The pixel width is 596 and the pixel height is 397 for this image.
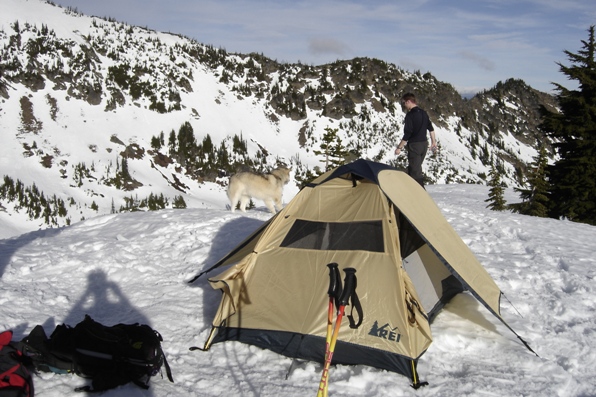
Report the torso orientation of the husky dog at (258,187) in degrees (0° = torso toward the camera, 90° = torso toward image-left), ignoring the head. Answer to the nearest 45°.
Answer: approximately 270°

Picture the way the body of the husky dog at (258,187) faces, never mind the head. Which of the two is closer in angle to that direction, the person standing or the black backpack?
the person standing

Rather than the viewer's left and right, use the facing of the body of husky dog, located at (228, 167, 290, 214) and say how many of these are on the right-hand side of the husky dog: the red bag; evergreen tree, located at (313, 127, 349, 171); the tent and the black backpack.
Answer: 3

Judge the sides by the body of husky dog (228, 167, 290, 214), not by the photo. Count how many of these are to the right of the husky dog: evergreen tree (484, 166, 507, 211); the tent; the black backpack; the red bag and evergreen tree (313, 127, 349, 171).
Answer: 3

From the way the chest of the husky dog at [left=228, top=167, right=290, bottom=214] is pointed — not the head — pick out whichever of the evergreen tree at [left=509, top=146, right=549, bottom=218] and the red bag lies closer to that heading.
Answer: the evergreen tree

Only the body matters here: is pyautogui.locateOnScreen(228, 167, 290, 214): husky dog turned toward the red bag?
no

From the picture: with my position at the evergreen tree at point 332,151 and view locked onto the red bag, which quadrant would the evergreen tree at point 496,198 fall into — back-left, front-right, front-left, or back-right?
front-left

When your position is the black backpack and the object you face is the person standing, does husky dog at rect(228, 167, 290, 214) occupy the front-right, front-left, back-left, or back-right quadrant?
front-left

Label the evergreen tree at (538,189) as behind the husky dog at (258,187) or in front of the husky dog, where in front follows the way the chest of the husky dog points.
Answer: in front

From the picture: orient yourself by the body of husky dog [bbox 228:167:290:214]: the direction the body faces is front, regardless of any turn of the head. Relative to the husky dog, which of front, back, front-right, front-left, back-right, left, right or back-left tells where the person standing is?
front-left

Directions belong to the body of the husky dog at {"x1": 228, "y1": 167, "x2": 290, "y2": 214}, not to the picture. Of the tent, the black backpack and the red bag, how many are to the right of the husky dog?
3

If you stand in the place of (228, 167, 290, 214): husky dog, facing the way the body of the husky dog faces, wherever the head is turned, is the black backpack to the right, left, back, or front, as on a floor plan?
right

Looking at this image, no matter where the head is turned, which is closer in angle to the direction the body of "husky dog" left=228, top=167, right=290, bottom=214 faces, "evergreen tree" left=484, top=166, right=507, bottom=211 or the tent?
the evergreen tree

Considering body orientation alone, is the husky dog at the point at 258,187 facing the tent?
no
